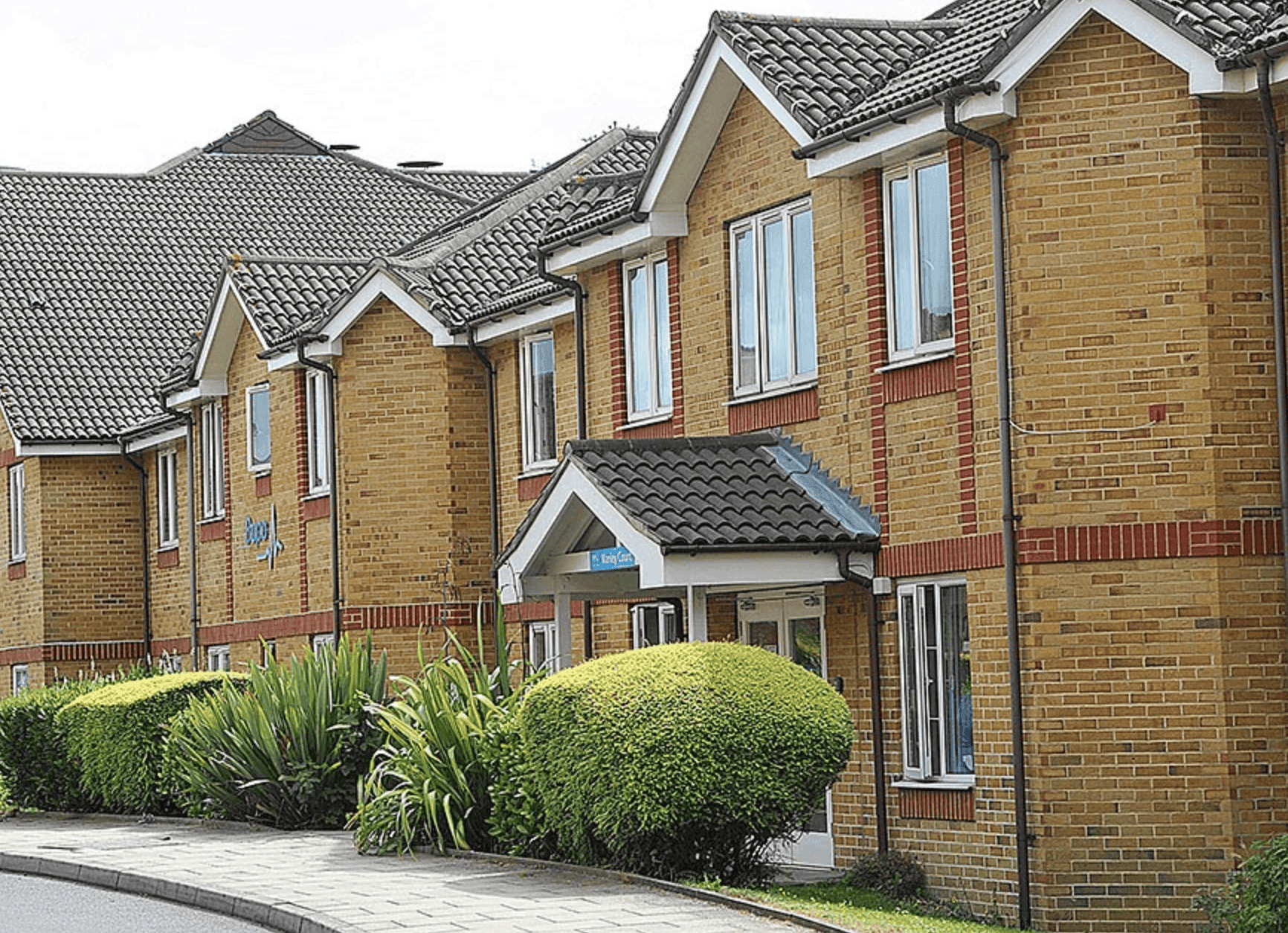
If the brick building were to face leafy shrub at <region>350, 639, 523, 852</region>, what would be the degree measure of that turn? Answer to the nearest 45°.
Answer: approximately 45° to its right

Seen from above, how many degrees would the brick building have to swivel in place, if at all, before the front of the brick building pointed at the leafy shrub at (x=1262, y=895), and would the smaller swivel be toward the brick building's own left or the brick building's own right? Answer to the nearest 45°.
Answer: approximately 45° to the brick building's own left

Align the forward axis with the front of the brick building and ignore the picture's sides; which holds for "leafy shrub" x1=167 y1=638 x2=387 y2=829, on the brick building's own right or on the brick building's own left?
on the brick building's own right

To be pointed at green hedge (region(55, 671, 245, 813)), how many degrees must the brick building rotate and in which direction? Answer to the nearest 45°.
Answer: approximately 90° to its right

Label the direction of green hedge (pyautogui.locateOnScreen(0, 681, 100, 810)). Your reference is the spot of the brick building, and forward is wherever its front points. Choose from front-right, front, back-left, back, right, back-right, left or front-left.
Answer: right

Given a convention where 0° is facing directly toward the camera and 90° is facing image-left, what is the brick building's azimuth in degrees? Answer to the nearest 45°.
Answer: approximately 45°
